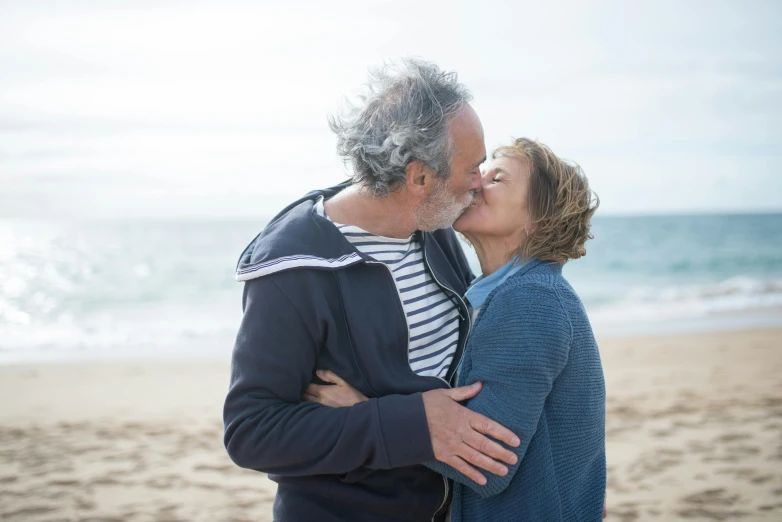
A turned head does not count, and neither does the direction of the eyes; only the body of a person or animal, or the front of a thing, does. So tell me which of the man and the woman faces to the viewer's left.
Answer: the woman

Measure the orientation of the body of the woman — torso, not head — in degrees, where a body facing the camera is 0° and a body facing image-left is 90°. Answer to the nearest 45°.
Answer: approximately 90°

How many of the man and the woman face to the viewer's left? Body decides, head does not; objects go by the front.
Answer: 1

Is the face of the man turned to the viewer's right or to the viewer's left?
to the viewer's right

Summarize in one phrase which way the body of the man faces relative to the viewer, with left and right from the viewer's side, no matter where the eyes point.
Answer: facing the viewer and to the right of the viewer
